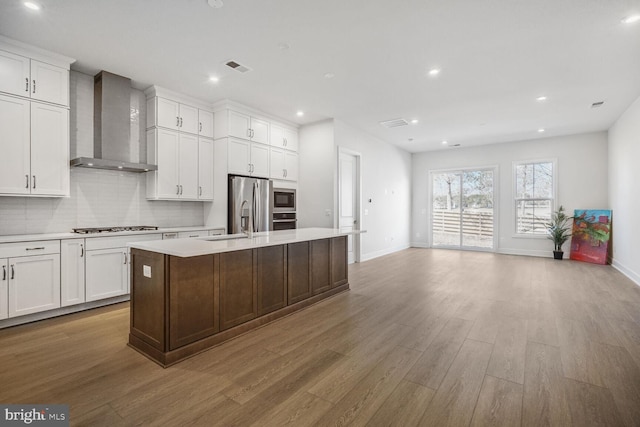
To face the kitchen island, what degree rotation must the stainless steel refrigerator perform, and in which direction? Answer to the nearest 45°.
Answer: approximately 45° to its right

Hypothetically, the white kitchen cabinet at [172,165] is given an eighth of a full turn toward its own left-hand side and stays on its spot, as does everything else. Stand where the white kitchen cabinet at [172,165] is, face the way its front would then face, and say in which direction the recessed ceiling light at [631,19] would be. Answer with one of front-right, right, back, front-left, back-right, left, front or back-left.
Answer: front-right

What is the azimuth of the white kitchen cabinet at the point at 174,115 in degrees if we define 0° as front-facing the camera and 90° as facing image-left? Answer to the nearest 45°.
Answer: approximately 315°

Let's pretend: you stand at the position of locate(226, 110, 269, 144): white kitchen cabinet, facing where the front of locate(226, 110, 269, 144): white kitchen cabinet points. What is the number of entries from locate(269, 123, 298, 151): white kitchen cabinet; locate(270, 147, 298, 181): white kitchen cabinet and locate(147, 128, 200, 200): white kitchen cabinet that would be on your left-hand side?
2

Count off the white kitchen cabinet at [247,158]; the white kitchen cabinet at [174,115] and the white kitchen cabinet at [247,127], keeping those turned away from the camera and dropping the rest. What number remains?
0

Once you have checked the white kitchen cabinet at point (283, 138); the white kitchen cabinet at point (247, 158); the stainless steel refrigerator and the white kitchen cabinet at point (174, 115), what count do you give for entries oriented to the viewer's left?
0

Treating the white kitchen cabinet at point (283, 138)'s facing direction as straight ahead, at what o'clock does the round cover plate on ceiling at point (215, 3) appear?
The round cover plate on ceiling is roughly at 2 o'clock from the white kitchen cabinet.

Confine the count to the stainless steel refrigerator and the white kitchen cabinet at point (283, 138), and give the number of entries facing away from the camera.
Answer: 0

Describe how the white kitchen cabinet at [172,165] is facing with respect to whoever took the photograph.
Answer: facing the viewer and to the right of the viewer

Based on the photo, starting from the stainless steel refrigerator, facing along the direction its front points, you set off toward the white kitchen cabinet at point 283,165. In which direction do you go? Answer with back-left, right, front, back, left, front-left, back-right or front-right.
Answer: left

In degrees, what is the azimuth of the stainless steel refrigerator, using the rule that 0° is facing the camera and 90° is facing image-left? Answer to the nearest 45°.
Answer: approximately 315°

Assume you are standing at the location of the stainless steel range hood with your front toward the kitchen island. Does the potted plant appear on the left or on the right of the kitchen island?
left

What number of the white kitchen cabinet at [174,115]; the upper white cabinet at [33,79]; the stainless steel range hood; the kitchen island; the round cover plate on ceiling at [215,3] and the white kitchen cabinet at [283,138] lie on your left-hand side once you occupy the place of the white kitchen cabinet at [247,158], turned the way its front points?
1

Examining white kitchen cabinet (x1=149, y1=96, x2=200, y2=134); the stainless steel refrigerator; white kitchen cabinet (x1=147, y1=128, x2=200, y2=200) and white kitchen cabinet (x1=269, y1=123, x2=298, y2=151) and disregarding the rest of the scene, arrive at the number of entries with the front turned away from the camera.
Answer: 0

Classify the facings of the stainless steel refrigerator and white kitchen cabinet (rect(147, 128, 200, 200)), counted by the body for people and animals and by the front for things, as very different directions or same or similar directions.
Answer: same or similar directions

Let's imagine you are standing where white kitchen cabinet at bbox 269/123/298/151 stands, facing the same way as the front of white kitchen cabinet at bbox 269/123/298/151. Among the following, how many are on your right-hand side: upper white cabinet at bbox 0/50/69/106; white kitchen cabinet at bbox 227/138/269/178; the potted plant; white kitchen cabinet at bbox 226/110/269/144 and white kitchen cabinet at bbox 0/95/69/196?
4

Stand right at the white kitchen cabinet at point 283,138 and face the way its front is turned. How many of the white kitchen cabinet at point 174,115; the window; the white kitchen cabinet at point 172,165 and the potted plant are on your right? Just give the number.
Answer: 2

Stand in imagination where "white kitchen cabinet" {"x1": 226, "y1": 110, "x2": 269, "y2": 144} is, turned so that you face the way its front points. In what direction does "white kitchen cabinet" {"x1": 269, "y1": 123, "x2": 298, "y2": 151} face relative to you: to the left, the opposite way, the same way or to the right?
the same way

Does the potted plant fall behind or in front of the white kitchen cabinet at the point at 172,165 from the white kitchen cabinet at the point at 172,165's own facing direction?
in front
